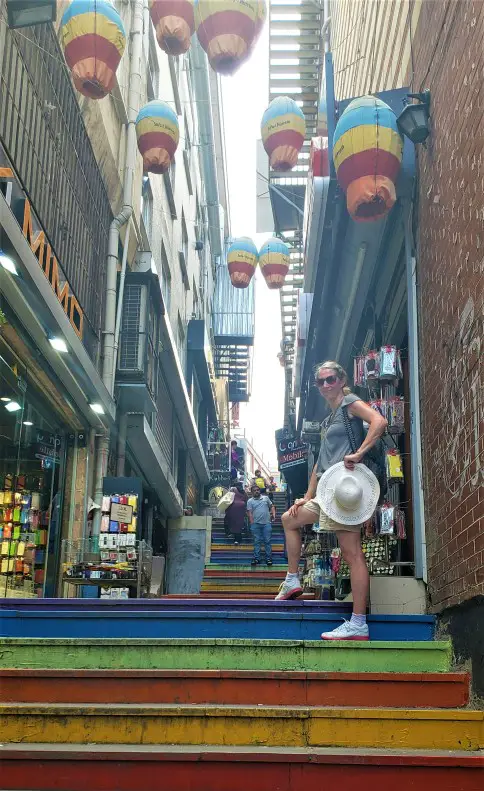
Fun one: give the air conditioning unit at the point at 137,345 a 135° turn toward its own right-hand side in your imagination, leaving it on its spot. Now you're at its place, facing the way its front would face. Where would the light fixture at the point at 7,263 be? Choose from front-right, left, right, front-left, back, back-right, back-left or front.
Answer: front-left

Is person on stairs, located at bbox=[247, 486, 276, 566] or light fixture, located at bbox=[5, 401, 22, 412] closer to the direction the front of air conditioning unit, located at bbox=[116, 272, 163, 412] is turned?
the person on stairs

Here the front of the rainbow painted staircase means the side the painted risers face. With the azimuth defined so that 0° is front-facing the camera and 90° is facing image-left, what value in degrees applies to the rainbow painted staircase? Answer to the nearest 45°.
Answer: approximately 0°

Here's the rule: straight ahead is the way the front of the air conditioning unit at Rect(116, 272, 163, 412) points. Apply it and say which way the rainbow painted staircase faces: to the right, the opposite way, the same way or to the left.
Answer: to the right

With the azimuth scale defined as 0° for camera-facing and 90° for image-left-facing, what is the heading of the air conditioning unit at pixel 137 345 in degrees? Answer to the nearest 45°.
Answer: approximately 270°

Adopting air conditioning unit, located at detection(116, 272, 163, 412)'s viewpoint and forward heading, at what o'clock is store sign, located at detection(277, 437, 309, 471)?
The store sign is roughly at 10 o'clock from the air conditioning unit.

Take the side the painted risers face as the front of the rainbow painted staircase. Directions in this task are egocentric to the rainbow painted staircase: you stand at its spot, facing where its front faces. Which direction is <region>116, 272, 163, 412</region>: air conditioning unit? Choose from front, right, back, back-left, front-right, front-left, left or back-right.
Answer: back

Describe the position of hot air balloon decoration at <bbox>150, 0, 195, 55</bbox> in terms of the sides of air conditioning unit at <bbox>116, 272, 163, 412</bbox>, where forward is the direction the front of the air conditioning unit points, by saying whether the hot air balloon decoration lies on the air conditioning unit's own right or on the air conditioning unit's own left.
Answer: on the air conditioning unit's own right

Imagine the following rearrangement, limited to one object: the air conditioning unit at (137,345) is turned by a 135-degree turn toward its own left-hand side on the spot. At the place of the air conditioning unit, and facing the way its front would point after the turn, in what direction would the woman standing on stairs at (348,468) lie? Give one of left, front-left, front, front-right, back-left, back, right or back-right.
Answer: back-left

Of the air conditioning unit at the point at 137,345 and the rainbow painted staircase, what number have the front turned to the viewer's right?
1
